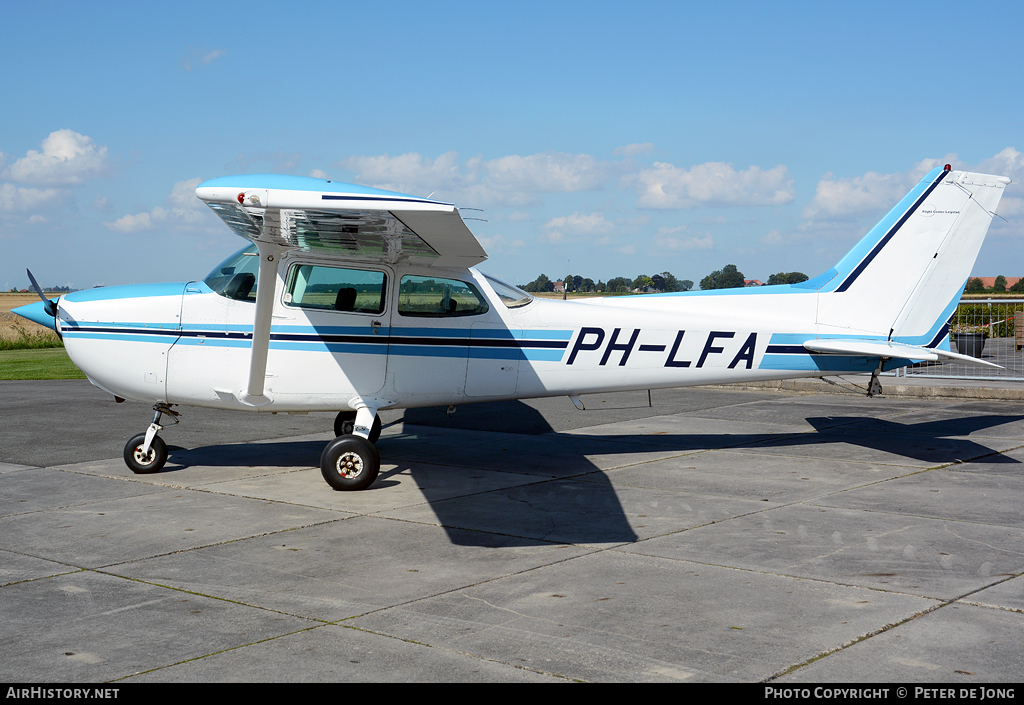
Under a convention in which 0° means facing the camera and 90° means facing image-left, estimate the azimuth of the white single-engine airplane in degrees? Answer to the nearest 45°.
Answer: approximately 90°
